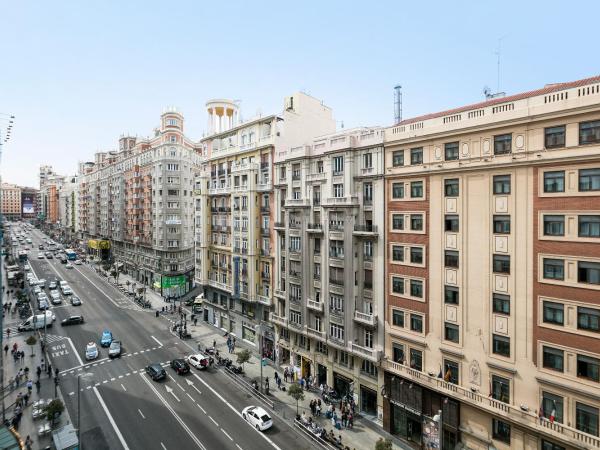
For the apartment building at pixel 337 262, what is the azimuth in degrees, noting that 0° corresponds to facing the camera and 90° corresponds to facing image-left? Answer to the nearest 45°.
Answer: approximately 45°

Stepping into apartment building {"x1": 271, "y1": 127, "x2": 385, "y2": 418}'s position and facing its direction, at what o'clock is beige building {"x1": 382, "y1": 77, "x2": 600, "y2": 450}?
The beige building is roughly at 9 o'clock from the apartment building.

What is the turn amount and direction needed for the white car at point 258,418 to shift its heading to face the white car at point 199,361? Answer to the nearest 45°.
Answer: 0° — it already faces it

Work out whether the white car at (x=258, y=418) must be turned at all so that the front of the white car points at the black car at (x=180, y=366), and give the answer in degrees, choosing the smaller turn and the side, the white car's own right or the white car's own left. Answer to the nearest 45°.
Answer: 0° — it already faces it

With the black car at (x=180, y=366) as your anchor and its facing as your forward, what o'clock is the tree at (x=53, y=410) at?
The tree is roughly at 9 o'clock from the black car.

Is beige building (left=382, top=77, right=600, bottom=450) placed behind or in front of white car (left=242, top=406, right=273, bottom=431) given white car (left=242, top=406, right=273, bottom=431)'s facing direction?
behind

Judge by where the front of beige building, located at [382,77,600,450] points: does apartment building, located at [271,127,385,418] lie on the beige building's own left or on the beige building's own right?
on the beige building's own right

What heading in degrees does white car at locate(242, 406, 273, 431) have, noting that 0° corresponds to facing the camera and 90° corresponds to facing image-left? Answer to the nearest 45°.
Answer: approximately 135°

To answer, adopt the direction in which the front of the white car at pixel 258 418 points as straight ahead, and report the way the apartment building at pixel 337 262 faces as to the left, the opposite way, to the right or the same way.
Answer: to the left
